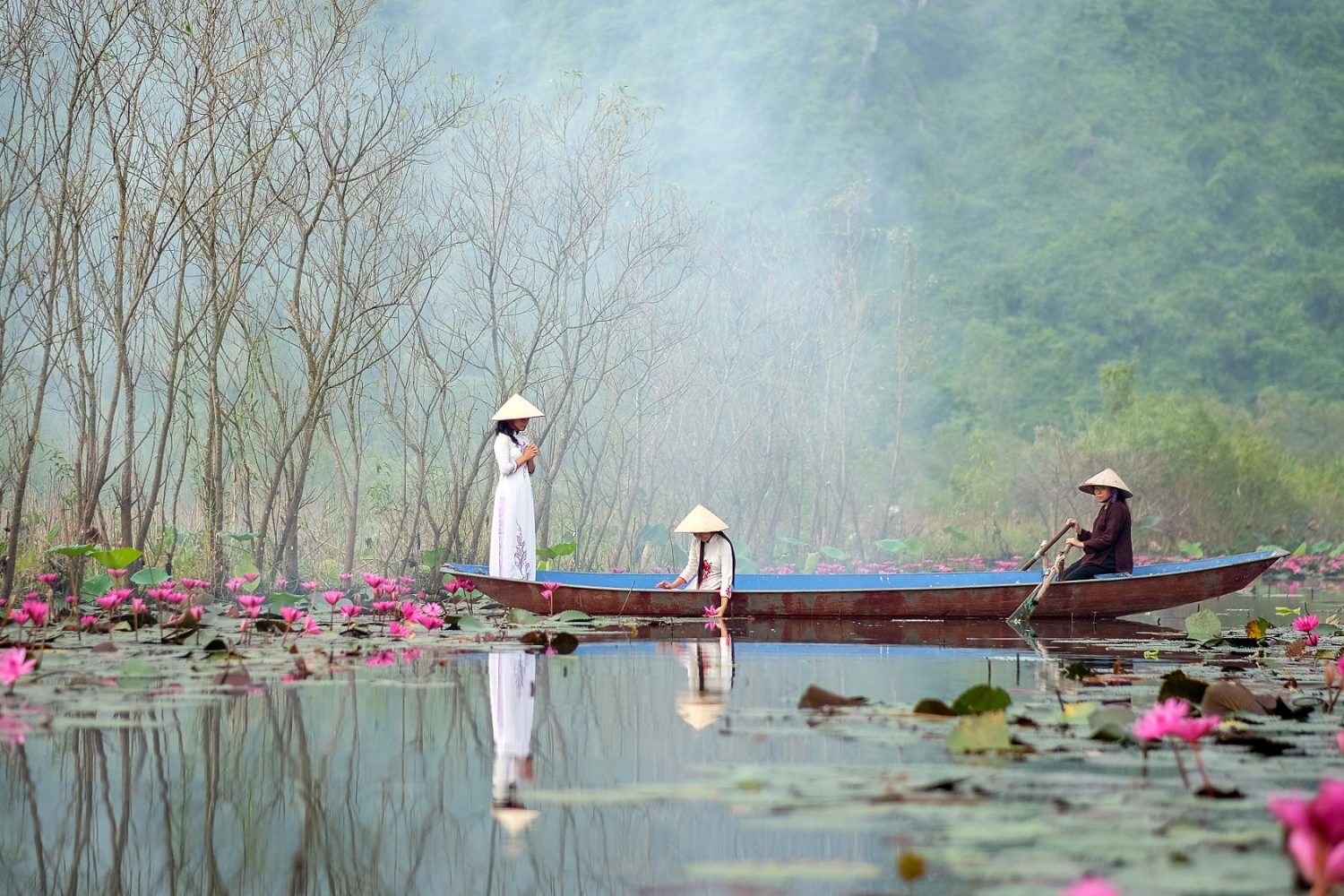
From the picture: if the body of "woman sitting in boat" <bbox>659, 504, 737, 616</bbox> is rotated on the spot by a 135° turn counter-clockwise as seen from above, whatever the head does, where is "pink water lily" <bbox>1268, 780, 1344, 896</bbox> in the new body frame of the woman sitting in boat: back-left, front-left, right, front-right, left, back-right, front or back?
right

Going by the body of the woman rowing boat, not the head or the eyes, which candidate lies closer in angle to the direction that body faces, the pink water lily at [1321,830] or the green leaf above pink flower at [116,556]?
the green leaf above pink flower

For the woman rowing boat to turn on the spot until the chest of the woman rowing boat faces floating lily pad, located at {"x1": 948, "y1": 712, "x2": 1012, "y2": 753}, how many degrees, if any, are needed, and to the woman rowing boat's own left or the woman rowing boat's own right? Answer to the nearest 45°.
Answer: approximately 90° to the woman rowing boat's own left

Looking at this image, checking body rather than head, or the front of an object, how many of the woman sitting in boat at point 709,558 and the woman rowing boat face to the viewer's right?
0

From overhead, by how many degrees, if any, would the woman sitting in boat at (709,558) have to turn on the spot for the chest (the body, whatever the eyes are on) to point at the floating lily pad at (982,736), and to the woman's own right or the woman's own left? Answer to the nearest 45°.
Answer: approximately 45° to the woman's own left

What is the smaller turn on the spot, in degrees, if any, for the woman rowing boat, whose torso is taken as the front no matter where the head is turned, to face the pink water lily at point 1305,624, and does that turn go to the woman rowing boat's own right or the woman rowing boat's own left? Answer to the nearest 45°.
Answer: approximately 90° to the woman rowing boat's own left

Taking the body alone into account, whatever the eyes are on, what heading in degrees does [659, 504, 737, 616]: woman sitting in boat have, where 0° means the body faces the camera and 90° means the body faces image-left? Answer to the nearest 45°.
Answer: approximately 45°

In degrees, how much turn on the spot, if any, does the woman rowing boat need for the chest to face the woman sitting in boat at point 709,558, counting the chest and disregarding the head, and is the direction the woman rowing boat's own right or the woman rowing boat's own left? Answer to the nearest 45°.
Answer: approximately 45° to the woman rowing boat's own left

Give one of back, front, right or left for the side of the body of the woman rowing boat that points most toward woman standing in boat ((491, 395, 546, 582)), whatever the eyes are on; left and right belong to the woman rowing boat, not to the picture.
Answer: front

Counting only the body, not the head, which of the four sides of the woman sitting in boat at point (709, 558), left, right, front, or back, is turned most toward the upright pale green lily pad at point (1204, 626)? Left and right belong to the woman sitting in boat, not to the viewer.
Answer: left

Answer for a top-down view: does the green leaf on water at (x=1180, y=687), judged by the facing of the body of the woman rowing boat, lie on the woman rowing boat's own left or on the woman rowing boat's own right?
on the woman rowing boat's own left

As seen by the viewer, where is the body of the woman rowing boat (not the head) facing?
to the viewer's left
